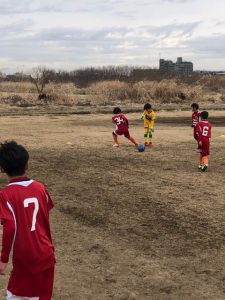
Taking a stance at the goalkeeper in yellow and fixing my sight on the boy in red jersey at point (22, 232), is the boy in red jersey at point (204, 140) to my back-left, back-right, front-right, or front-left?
front-left

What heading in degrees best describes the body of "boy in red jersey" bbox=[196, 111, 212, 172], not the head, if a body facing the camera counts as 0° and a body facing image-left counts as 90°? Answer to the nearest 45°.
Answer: approximately 180°

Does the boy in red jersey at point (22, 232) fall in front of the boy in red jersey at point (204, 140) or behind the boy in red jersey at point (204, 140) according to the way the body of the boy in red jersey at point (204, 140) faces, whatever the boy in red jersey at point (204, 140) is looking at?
behind

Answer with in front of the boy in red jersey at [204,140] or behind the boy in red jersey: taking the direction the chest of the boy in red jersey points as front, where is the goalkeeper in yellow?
in front

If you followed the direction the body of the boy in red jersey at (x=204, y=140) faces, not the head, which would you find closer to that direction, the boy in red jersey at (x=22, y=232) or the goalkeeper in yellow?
the goalkeeper in yellow
